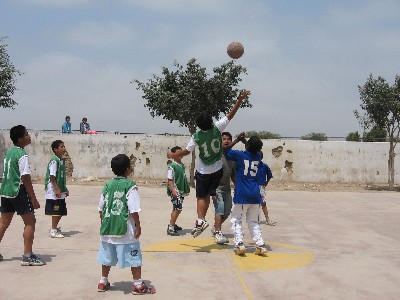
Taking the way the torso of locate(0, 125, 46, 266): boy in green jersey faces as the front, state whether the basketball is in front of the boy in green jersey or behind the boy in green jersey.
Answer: in front

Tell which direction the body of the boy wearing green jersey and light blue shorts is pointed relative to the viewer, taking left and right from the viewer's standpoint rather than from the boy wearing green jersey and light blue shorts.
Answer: facing away from the viewer and to the right of the viewer

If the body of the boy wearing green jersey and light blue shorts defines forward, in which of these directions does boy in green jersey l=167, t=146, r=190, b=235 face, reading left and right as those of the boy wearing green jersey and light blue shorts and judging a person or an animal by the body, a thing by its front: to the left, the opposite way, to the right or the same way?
to the right

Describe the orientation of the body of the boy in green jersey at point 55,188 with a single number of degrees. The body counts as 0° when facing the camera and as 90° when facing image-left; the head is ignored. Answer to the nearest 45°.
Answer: approximately 315°

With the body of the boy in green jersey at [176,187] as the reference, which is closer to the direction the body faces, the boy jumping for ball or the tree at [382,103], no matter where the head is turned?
the boy jumping for ball

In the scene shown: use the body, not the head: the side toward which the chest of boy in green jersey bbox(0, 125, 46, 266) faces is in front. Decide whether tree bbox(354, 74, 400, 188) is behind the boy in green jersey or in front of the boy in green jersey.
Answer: in front

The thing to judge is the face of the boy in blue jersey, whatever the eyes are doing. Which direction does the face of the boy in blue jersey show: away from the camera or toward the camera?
away from the camera

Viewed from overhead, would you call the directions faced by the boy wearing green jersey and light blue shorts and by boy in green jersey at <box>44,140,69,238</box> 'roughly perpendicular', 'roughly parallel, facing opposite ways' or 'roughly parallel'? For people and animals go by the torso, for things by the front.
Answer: roughly perpendicular

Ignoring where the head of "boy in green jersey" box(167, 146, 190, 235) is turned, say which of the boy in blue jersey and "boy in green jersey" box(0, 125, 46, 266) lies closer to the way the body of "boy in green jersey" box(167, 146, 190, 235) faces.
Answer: the boy in blue jersey

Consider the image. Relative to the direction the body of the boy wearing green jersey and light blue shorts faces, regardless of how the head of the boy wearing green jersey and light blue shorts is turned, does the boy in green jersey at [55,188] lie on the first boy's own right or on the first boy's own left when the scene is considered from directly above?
on the first boy's own left

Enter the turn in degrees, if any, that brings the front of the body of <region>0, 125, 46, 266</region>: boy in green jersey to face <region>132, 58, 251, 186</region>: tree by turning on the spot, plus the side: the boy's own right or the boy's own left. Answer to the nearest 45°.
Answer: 0° — they already face it
